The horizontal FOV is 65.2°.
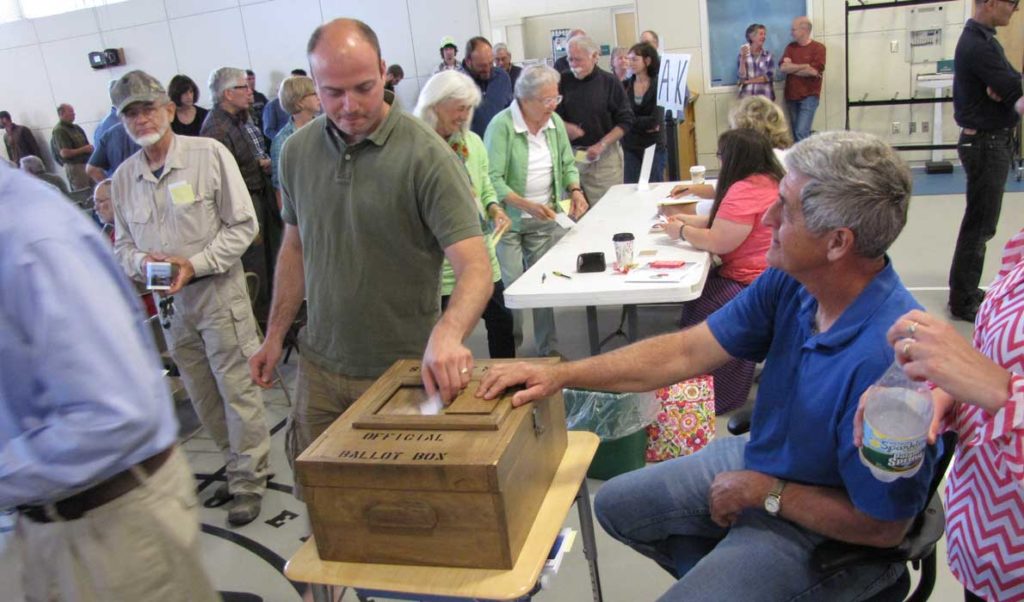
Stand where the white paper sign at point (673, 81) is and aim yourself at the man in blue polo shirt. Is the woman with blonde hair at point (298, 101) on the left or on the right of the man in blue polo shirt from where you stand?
right

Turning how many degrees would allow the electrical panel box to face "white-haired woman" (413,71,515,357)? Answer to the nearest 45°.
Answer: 0° — it already faces them

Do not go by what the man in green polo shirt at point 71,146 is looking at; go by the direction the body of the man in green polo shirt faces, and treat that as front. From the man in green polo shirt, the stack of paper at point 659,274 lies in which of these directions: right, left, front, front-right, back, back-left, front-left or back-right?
front-right

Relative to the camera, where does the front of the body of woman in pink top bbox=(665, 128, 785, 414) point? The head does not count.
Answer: to the viewer's left

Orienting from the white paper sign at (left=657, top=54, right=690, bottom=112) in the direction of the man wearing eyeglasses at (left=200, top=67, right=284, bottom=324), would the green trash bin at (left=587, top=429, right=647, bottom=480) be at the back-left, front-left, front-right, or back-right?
front-left

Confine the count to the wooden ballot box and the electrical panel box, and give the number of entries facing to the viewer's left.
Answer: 0

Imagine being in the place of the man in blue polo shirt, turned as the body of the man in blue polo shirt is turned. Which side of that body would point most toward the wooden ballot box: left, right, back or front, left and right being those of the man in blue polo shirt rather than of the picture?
front

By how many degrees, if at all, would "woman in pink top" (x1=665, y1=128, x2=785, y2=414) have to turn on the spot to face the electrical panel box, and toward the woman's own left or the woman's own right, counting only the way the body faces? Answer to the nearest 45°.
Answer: approximately 90° to the woman's own right

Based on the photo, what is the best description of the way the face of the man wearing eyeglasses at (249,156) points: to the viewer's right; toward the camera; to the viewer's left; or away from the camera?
to the viewer's right

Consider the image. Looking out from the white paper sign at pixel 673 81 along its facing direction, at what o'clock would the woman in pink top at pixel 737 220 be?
The woman in pink top is roughly at 12 o'clock from the white paper sign.

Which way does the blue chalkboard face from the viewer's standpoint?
toward the camera

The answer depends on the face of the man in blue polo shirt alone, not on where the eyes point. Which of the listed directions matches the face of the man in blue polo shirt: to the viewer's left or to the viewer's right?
to the viewer's left

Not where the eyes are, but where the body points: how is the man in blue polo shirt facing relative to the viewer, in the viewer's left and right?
facing the viewer and to the left of the viewer

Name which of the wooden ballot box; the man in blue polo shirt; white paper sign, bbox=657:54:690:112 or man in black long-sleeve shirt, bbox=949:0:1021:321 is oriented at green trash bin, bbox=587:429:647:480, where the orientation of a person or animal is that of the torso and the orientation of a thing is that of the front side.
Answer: the white paper sign
